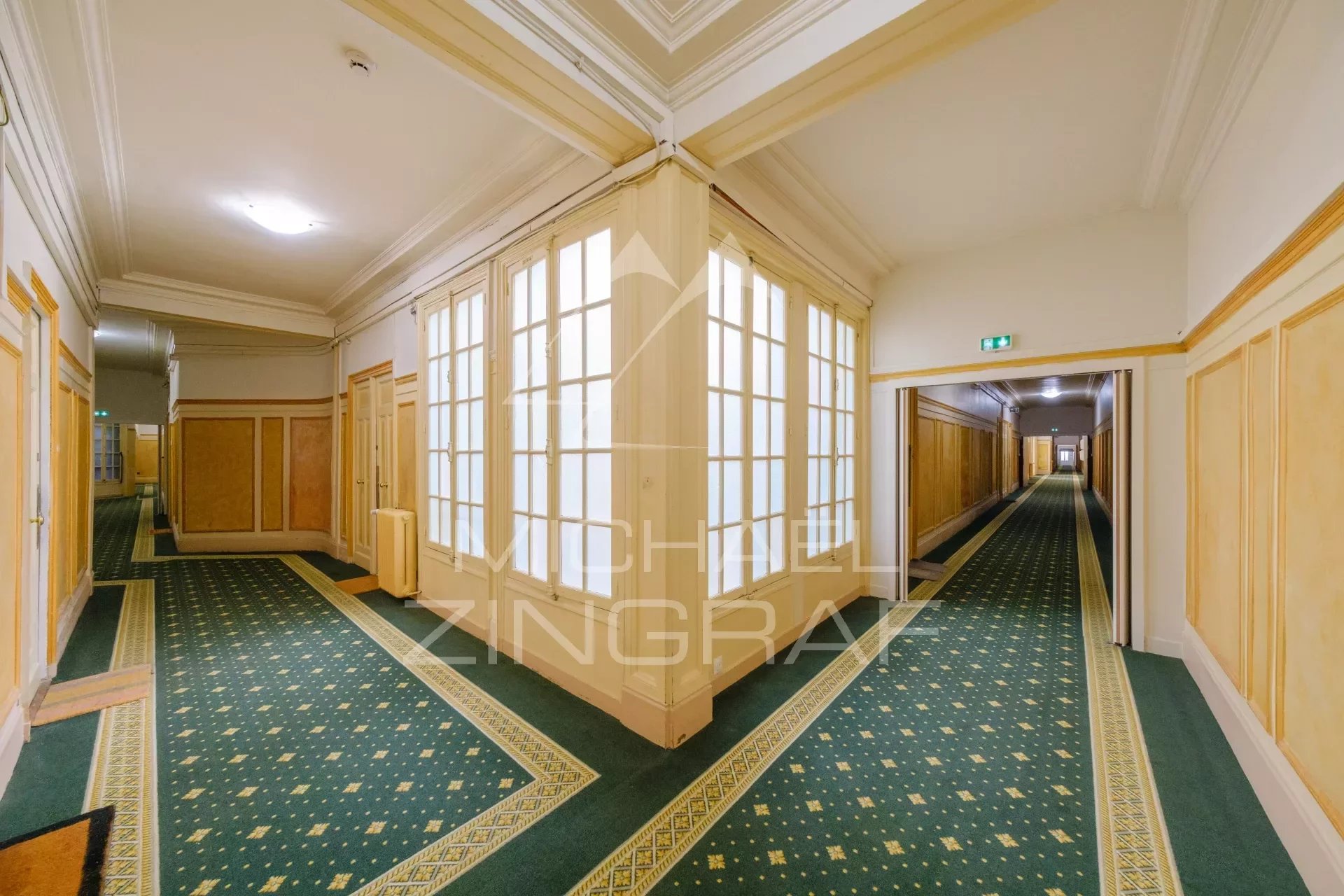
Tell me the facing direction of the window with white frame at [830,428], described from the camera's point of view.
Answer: facing the viewer and to the right of the viewer

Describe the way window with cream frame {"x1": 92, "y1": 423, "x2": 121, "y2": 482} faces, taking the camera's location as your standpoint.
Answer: facing the viewer

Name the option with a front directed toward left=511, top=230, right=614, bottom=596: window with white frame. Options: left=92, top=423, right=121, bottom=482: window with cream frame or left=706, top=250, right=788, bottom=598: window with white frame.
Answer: left=92, top=423, right=121, bottom=482: window with cream frame

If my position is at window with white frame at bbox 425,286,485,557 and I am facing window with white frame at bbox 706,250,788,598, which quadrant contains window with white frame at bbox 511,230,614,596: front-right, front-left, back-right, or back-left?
front-right

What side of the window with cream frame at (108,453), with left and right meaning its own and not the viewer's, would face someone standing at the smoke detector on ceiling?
front

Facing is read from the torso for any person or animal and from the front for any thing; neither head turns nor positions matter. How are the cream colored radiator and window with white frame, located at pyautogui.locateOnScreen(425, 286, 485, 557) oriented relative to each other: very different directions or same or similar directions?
same or similar directions

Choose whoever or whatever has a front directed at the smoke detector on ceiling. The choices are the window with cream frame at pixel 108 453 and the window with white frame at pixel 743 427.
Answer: the window with cream frame at pixel 108 453

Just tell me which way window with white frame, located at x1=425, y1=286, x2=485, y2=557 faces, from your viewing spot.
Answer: facing the viewer and to the left of the viewer

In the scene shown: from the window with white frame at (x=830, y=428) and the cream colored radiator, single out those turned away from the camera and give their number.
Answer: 0

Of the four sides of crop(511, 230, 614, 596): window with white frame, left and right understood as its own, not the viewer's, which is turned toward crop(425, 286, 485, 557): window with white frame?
right

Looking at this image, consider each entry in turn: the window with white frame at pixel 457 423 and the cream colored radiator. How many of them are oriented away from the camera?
0

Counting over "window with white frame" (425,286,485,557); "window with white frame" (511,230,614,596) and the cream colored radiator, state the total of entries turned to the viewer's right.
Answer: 0
